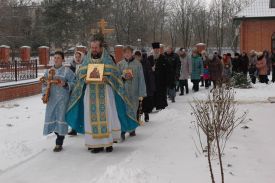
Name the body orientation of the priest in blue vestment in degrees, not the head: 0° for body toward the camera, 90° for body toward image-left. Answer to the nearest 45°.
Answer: approximately 0°

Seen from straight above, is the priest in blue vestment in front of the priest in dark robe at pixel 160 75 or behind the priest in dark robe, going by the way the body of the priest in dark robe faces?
in front

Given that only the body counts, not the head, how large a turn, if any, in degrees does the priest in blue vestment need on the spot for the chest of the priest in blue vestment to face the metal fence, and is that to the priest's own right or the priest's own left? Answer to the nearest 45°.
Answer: approximately 180°

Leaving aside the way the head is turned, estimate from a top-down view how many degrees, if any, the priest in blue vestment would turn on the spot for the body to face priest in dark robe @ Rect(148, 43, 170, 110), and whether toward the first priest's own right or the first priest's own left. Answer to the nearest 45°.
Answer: approximately 180°

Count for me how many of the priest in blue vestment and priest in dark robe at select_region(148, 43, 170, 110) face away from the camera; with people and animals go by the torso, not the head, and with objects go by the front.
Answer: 0

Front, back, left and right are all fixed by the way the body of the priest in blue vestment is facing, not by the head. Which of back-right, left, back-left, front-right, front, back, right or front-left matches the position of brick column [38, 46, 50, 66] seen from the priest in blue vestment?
back

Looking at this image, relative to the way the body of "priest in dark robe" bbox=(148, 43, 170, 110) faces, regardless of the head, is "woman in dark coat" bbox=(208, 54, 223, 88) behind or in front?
behind
